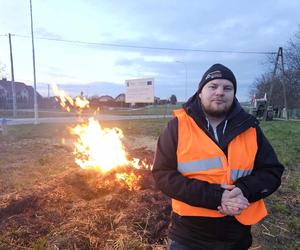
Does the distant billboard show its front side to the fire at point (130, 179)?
yes

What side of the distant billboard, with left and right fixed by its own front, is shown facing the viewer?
front

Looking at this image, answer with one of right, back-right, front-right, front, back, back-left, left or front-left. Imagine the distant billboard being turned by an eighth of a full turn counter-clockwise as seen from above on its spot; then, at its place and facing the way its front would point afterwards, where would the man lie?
front-right

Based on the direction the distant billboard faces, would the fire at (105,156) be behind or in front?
in front

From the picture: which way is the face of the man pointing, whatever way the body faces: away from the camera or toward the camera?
toward the camera

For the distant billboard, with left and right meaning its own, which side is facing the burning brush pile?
front
